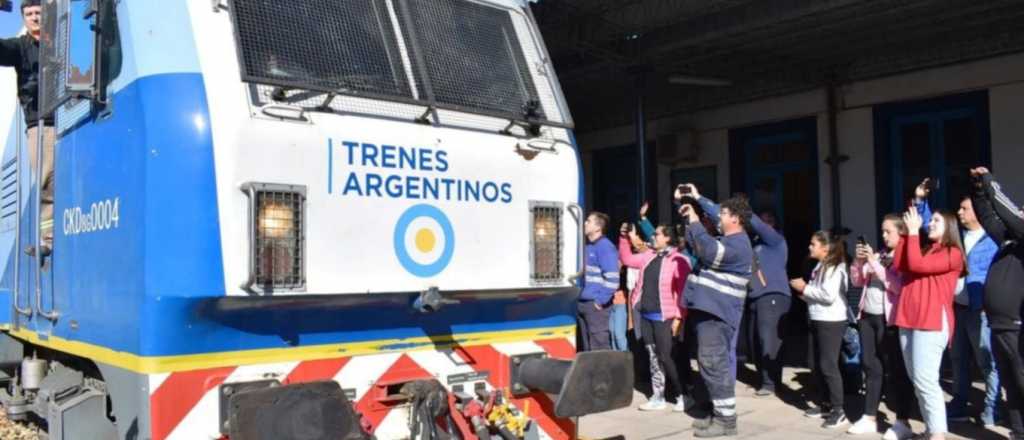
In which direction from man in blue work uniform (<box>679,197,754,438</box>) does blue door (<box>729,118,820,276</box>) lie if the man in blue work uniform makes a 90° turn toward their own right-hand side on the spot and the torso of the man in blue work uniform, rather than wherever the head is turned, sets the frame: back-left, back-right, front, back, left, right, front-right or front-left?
front

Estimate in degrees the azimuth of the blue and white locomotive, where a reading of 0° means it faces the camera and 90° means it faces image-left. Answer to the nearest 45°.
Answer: approximately 315°

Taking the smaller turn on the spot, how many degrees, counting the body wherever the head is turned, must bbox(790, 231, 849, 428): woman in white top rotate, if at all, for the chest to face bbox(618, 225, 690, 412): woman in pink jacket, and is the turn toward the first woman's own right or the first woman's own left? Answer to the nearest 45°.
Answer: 0° — they already face them

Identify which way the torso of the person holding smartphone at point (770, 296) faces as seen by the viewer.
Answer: to the viewer's left

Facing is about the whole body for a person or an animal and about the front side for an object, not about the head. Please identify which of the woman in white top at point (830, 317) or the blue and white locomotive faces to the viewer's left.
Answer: the woman in white top

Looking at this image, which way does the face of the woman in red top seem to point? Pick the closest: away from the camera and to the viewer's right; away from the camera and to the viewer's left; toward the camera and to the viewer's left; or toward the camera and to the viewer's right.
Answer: toward the camera and to the viewer's left

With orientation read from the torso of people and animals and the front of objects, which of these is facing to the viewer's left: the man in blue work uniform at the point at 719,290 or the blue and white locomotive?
the man in blue work uniform

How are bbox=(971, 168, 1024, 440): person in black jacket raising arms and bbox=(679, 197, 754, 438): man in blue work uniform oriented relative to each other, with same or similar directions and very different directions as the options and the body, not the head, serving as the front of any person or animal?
same or similar directions

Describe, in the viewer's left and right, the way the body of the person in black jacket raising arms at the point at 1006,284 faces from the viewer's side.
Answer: facing to the left of the viewer

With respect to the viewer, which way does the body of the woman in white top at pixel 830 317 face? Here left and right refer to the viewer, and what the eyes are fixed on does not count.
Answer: facing to the left of the viewer

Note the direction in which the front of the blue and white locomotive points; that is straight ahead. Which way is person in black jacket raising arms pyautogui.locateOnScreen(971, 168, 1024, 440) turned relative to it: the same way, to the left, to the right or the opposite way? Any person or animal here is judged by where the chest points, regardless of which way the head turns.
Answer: the opposite way

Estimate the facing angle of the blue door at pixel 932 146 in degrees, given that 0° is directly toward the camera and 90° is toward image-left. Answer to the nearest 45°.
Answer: approximately 45°

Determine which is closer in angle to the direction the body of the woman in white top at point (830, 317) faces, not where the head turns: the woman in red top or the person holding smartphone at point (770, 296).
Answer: the person holding smartphone
